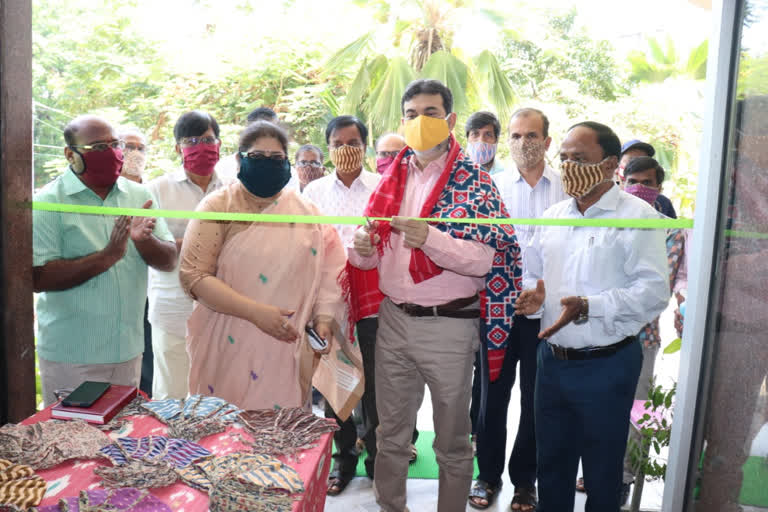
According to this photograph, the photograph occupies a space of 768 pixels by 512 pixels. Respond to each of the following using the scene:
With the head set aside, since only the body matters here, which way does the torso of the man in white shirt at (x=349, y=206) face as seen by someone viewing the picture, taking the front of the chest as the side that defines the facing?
toward the camera

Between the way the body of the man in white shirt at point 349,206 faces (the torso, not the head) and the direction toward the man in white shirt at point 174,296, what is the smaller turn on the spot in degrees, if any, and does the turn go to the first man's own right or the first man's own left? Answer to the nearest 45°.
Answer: approximately 90° to the first man's own right

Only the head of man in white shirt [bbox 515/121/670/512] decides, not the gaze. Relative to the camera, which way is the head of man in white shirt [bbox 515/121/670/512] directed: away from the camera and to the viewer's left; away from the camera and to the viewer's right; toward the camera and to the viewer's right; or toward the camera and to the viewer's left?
toward the camera and to the viewer's left

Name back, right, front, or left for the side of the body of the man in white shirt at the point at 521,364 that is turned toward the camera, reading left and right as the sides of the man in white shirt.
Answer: front

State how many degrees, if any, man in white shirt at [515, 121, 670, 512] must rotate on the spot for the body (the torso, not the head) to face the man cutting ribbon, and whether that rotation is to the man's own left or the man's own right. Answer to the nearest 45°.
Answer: approximately 45° to the man's own right

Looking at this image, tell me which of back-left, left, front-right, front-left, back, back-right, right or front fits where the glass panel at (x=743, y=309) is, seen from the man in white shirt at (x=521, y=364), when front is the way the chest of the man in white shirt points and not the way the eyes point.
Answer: front-left

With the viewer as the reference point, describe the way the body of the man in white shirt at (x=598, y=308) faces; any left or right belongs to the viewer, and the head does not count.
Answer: facing the viewer and to the left of the viewer

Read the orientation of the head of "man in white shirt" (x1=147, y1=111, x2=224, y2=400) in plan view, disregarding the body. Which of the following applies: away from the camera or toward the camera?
toward the camera

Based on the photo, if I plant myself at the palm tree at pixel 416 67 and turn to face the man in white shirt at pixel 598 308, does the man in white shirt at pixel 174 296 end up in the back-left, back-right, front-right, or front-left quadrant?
front-right

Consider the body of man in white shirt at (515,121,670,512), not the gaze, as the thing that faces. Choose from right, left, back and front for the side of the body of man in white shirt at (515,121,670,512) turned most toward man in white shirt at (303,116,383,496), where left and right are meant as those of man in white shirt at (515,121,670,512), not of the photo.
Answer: right

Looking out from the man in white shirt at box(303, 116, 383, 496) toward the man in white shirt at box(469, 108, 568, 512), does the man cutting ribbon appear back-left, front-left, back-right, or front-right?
front-right

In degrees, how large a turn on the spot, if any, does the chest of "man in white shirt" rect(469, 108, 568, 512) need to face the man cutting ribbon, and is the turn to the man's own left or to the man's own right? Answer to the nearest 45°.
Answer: approximately 45° to the man's own right

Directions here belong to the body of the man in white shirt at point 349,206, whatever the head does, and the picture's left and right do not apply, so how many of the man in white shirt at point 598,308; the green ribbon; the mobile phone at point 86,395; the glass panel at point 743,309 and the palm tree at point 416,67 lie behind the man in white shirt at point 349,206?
1

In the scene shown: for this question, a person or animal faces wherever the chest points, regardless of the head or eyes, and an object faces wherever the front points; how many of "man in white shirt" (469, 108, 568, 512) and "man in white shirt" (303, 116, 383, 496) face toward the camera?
2

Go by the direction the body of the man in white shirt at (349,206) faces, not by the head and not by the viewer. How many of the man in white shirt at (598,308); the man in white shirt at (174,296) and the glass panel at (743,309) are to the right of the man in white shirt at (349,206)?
1
